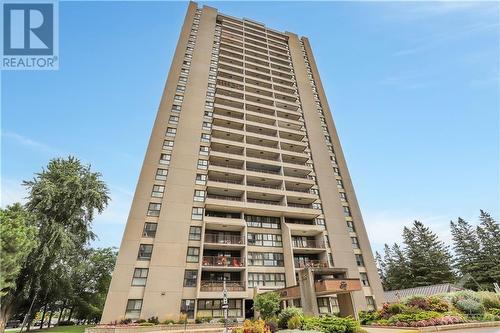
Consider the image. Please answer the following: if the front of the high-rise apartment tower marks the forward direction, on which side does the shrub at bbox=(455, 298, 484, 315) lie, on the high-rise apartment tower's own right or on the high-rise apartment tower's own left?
on the high-rise apartment tower's own left

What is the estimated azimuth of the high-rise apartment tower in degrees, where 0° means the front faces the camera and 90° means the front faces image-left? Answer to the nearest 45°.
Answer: approximately 0°

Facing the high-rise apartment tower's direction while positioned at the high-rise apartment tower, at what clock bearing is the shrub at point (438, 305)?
The shrub is roughly at 10 o'clock from the high-rise apartment tower.

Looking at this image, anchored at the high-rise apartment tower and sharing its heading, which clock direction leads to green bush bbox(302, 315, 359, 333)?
The green bush is roughly at 11 o'clock from the high-rise apartment tower.

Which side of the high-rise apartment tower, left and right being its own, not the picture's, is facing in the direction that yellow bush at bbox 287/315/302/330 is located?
front

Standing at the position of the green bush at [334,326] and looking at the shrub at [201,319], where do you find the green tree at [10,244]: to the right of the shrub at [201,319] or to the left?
left

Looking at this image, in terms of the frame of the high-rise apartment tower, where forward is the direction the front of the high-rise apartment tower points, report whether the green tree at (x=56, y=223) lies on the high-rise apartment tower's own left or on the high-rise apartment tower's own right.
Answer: on the high-rise apartment tower's own right

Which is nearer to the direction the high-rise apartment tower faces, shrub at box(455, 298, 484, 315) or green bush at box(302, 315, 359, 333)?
the green bush

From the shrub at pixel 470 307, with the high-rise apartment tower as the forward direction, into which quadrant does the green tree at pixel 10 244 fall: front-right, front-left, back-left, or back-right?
front-left

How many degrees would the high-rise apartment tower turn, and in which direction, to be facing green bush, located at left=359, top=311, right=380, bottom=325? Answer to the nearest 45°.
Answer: approximately 45° to its left

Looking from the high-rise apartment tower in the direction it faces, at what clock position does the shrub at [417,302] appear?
The shrub is roughly at 10 o'clock from the high-rise apartment tower.

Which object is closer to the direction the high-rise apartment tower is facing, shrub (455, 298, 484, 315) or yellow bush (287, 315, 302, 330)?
the yellow bush
